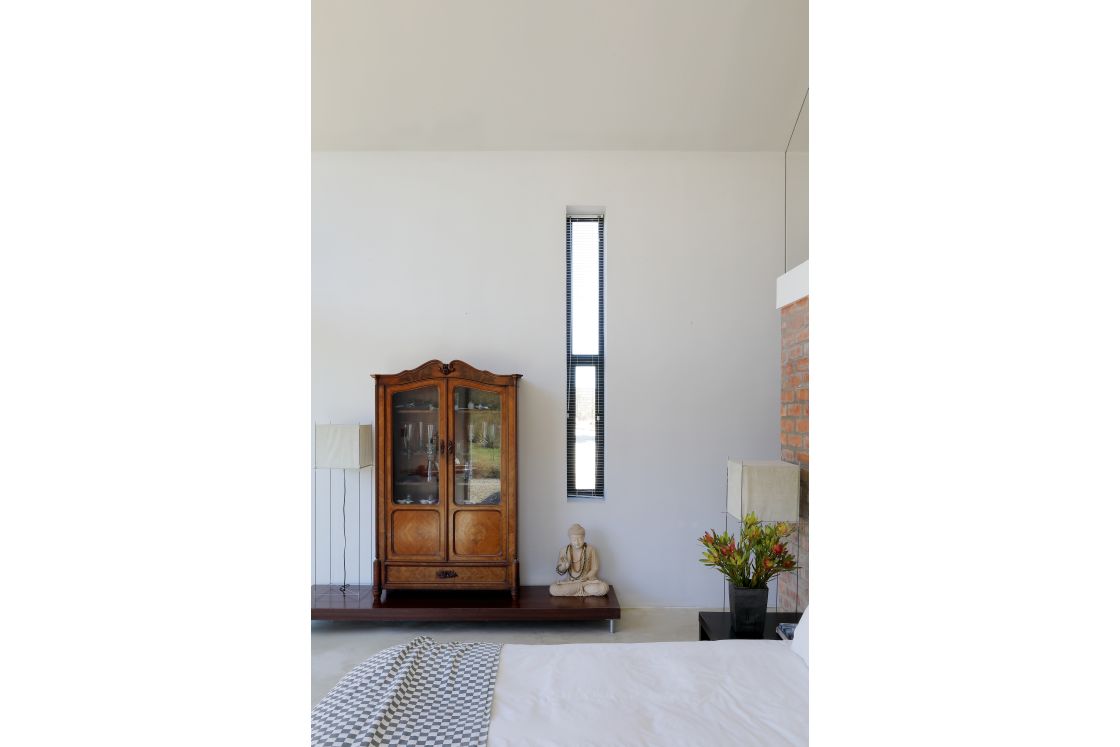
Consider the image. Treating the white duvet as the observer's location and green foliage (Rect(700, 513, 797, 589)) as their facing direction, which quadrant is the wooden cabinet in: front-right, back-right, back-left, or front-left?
front-left

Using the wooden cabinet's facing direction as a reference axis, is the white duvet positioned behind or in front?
in front

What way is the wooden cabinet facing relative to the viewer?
toward the camera

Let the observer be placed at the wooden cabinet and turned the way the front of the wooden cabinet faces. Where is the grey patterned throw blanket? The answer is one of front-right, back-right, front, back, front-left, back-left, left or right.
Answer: front

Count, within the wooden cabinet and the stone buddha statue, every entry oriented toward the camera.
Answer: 2

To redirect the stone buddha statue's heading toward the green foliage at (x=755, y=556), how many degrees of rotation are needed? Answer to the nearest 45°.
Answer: approximately 45° to its left

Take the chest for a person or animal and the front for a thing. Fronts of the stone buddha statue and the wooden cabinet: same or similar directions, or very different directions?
same or similar directions

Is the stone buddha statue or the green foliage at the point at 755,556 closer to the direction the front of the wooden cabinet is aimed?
the green foliage

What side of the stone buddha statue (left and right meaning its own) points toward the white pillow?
front

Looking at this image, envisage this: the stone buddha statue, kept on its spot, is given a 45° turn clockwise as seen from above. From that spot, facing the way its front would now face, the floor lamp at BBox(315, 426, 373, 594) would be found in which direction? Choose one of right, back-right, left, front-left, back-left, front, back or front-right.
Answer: front-right

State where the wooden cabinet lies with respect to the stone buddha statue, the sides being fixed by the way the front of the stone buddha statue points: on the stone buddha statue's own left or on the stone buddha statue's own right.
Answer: on the stone buddha statue's own right

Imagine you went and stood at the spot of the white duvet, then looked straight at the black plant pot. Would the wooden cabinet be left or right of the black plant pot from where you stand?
left

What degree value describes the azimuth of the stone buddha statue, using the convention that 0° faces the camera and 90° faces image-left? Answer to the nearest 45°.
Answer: approximately 0°

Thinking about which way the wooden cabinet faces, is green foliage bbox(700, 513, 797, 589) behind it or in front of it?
in front

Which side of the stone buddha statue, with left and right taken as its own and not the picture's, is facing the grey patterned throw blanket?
front
